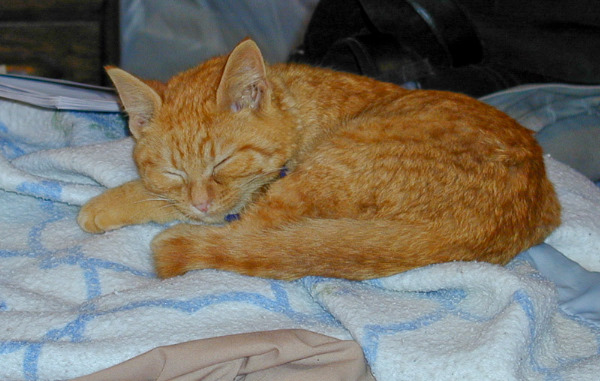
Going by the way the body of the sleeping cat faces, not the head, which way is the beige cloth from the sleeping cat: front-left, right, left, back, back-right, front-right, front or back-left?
left

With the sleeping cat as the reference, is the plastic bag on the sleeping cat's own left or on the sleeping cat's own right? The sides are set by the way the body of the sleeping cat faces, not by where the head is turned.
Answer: on the sleeping cat's own right

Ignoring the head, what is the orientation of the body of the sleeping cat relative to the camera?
to the viewer's left

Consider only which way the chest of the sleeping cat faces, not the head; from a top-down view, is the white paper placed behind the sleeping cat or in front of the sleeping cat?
in front

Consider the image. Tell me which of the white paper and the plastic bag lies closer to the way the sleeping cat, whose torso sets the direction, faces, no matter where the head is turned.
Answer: the white paper
